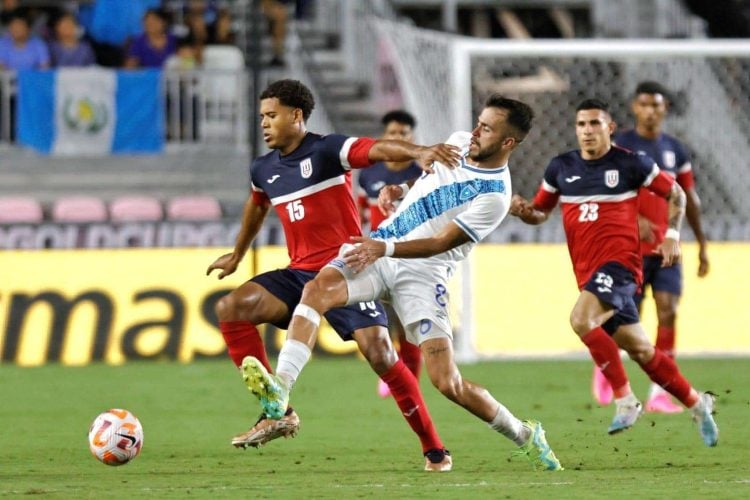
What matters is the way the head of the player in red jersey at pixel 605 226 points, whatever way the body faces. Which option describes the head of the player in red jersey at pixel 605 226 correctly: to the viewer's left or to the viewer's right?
to the viewer's left

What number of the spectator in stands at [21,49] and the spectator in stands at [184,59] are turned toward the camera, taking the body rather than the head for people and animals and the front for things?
2

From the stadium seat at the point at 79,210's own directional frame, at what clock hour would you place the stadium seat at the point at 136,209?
the stadium seat at the point at 136,209 is roughly at 9 o'clock from the stadium seat at the point at 79,210.

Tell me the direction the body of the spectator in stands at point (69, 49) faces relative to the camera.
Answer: toward the camera

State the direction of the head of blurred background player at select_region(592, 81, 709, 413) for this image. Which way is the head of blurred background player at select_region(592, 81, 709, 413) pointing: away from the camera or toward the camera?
toward the camera

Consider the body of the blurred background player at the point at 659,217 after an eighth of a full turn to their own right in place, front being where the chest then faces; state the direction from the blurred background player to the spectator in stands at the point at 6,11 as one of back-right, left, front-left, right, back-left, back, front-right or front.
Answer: right

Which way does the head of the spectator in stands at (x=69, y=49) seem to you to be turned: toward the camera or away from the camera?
toward the camera

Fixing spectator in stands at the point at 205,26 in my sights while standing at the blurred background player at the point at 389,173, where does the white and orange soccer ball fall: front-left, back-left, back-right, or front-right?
back-left

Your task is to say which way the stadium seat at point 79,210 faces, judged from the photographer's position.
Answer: facing the viewer

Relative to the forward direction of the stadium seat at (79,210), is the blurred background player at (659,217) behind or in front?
in front

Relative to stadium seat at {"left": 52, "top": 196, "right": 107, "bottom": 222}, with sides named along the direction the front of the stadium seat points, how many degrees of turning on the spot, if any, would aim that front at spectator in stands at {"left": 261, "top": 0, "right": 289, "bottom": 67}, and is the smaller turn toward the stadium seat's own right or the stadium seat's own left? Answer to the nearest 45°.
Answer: approximately 135° to the stadium seat's own left

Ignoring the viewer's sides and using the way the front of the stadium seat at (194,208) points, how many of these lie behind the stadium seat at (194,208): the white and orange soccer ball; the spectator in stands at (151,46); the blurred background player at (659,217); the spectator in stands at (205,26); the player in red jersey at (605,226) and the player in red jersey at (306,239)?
2

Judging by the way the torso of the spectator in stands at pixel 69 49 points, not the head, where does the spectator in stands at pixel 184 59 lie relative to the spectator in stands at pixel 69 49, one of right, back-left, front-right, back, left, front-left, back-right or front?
left

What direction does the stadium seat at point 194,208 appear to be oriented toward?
toward the camera

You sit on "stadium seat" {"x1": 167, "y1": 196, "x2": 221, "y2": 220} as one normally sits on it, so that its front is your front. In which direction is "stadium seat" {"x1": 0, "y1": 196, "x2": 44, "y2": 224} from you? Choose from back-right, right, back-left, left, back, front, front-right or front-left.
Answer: right

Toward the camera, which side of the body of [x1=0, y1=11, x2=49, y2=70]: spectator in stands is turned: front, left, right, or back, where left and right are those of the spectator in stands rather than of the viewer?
front

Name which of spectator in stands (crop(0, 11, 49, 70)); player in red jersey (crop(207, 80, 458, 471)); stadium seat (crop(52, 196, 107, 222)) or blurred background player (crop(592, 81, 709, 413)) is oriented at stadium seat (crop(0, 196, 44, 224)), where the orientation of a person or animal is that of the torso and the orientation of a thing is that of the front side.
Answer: the spectator in stands
